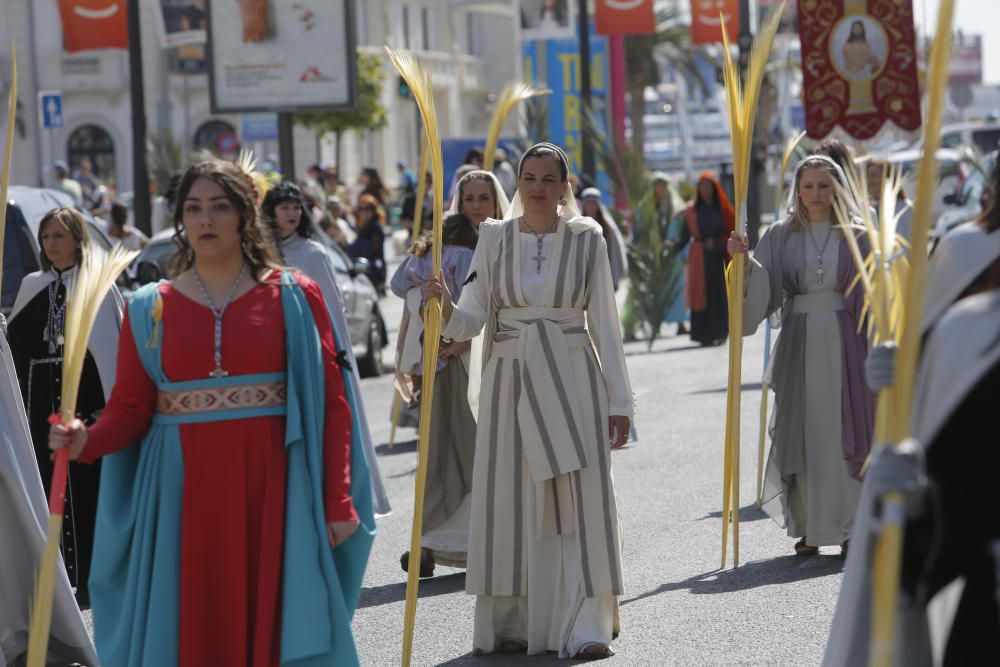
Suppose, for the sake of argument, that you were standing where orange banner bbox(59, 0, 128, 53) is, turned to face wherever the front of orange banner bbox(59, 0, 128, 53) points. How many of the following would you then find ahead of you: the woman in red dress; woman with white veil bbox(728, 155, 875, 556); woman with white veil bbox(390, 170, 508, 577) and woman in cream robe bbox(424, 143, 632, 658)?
4

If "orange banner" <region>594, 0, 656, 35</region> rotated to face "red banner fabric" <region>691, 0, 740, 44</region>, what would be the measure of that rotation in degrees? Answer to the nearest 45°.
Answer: approximately 135° to its left

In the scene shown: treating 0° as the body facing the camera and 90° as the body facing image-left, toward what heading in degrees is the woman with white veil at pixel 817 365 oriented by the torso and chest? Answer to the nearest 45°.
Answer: approximately 0°

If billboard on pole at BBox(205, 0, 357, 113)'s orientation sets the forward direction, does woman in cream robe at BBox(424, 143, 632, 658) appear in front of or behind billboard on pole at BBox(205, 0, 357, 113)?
in front

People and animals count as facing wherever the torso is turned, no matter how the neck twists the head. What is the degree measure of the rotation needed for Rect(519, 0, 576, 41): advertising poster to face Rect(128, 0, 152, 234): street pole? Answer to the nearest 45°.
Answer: approximately 45° to its right

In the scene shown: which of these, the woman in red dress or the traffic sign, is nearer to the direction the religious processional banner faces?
the woman in red dress

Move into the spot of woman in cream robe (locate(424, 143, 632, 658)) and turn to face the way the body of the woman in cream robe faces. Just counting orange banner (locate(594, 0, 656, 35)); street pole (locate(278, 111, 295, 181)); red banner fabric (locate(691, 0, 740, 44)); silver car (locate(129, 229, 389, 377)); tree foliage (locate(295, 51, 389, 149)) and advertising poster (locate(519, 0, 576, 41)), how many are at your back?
6
